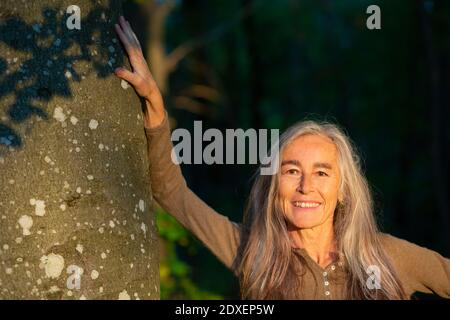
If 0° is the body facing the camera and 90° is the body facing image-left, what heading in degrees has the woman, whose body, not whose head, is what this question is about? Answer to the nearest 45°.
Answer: approximately 0°
